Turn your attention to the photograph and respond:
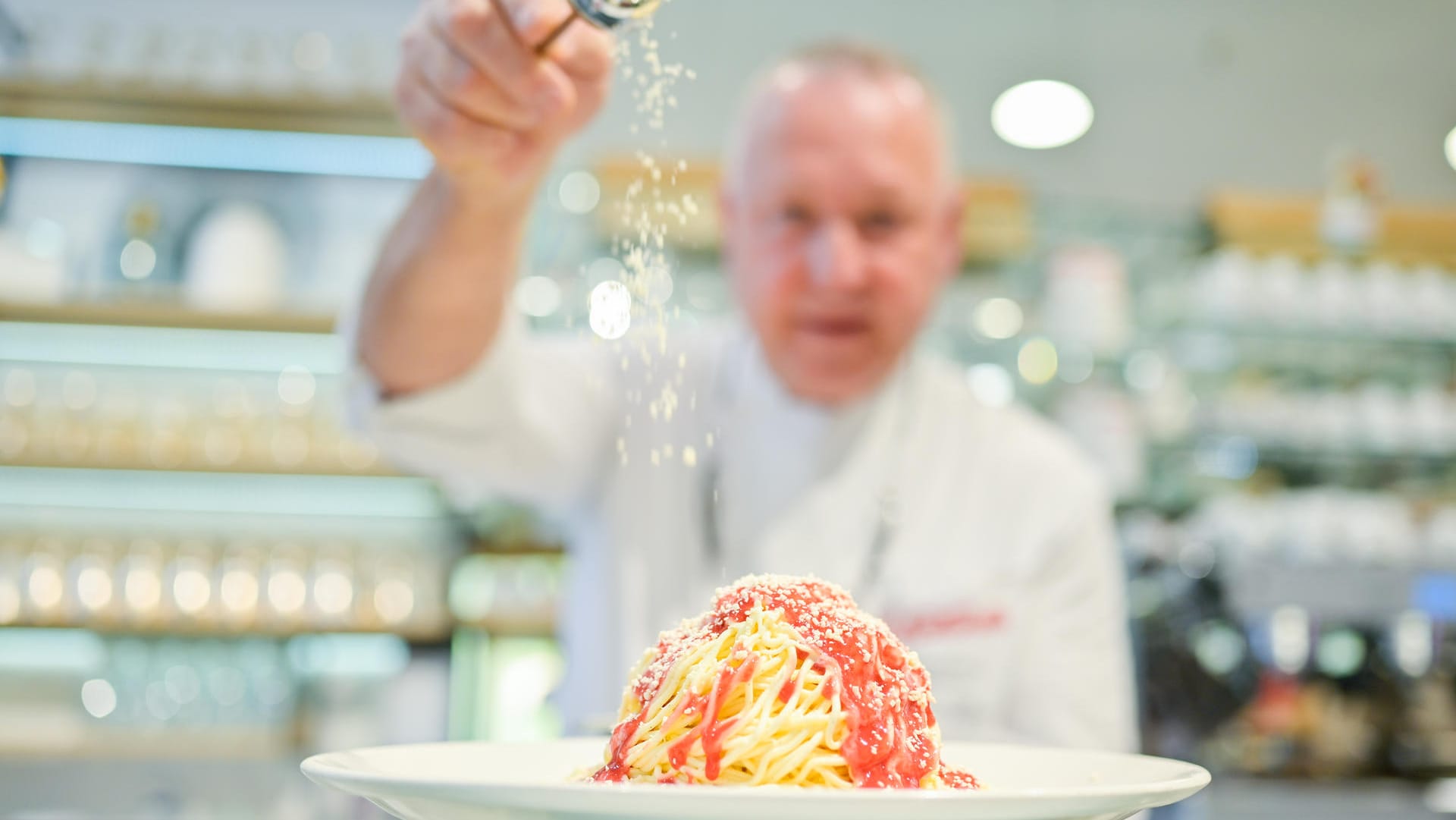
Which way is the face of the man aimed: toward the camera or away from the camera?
toward the camera

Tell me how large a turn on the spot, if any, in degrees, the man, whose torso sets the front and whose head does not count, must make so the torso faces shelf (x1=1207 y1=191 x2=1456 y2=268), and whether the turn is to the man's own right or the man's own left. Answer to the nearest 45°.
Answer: approximately 135° to the man's own left

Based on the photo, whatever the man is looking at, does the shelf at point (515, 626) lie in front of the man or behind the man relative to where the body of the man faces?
behind

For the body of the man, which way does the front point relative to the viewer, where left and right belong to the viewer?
facing the viewer

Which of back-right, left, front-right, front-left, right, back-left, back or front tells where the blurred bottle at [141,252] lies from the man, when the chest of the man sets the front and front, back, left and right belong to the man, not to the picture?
back-right

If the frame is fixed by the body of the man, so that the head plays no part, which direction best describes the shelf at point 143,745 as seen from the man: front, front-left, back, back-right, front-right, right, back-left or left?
back-right

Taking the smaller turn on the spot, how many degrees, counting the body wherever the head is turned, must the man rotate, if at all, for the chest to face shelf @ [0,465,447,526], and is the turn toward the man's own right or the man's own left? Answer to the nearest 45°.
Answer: approximately 135° to the man's own right

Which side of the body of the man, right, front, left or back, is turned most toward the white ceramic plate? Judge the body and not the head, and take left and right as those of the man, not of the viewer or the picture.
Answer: front

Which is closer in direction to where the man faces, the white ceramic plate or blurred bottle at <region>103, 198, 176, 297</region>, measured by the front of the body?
the white ceramic plate

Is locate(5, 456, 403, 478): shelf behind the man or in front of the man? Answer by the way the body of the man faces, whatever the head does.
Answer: behind

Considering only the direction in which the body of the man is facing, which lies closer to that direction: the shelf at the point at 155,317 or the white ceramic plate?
the white ceramic plate
